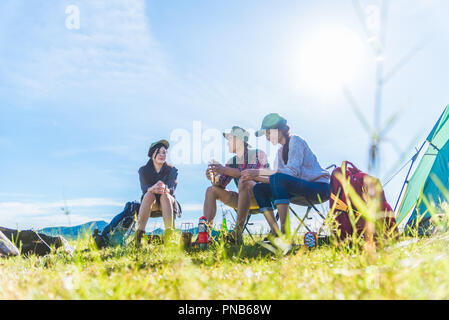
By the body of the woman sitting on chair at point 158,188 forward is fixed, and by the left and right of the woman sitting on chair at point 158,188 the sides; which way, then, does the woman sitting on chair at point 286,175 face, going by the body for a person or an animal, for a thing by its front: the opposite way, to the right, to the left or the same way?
to the right

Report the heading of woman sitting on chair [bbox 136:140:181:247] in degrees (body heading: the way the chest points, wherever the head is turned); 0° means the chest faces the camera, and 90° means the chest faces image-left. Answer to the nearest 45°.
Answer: approximately 0°

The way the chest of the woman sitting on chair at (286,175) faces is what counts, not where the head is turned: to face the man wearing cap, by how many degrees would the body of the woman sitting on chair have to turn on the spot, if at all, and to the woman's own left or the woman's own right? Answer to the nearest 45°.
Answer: approximately 45° to the woman's own right

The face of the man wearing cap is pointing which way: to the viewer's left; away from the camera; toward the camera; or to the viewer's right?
to the viewer's left

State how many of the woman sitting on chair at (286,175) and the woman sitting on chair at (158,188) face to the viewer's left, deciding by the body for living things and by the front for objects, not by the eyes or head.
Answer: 1

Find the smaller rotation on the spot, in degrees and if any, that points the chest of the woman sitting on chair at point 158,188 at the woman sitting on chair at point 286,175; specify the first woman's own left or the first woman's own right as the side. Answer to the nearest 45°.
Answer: approximately 45° to the first woman's own left

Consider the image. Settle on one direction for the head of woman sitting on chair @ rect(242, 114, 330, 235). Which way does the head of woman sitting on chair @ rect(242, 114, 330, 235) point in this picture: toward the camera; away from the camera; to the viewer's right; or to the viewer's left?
to the viewer's left

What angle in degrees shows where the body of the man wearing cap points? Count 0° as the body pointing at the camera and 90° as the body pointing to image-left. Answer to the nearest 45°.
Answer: approximately 45°

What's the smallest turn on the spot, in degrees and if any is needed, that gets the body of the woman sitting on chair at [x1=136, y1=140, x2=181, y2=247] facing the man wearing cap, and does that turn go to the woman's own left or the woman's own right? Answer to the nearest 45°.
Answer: approximately 90° to the woman's own left

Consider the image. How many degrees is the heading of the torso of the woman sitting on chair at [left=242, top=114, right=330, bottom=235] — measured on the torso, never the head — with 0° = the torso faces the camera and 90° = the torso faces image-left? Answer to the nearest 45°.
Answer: approximately 90°
